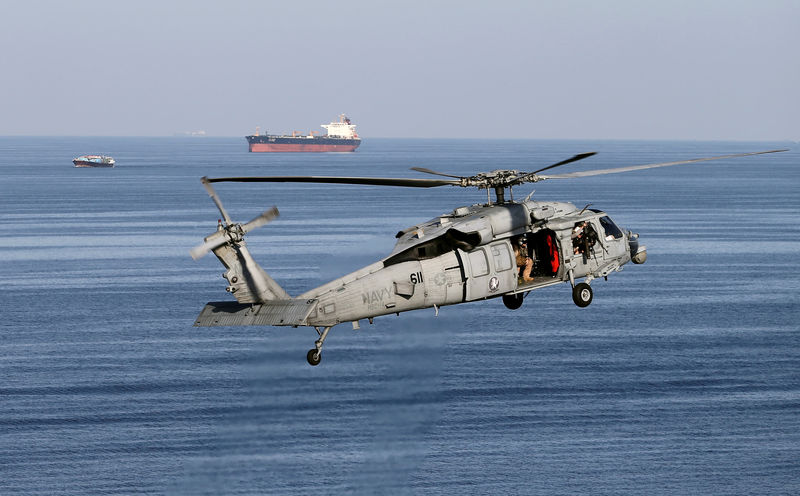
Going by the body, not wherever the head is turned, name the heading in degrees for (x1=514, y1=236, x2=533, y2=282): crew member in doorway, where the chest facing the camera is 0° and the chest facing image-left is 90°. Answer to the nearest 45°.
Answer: approximately 315°

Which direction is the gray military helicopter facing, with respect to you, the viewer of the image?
facing away from the viewer and to the right of the viewer

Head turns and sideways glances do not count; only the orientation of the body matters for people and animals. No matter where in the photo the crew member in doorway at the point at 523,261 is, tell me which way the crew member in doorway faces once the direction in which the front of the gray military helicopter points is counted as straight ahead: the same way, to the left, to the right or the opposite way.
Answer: to the right
